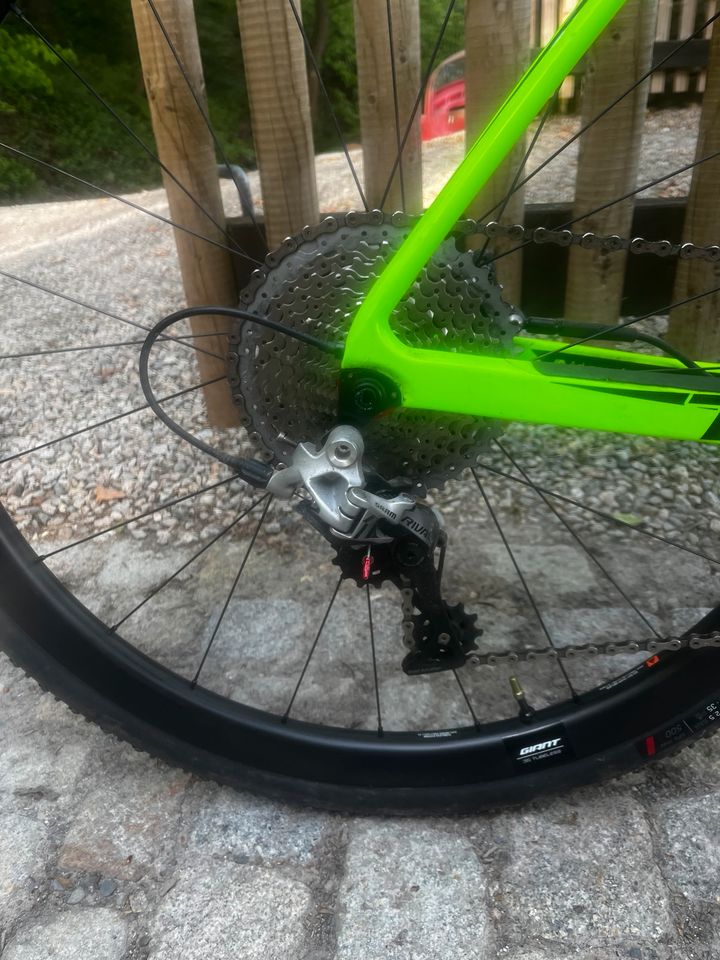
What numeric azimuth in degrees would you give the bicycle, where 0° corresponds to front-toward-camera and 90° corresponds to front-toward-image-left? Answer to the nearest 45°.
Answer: approximately 270°

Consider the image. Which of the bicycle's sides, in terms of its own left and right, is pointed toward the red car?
left

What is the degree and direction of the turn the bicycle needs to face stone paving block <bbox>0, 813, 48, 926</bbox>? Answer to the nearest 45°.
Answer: approximately 180°

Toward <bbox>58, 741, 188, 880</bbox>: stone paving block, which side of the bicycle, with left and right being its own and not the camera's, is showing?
back

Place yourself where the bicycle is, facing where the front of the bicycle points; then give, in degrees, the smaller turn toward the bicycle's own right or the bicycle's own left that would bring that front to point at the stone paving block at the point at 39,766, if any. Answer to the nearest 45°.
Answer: approximately 180°

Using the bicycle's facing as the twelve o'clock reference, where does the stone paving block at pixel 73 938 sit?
The stone paving block is roughly at 5 o'clock from the bicycle.

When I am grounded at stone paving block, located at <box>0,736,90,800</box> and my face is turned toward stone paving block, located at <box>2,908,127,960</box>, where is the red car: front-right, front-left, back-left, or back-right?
back-left
